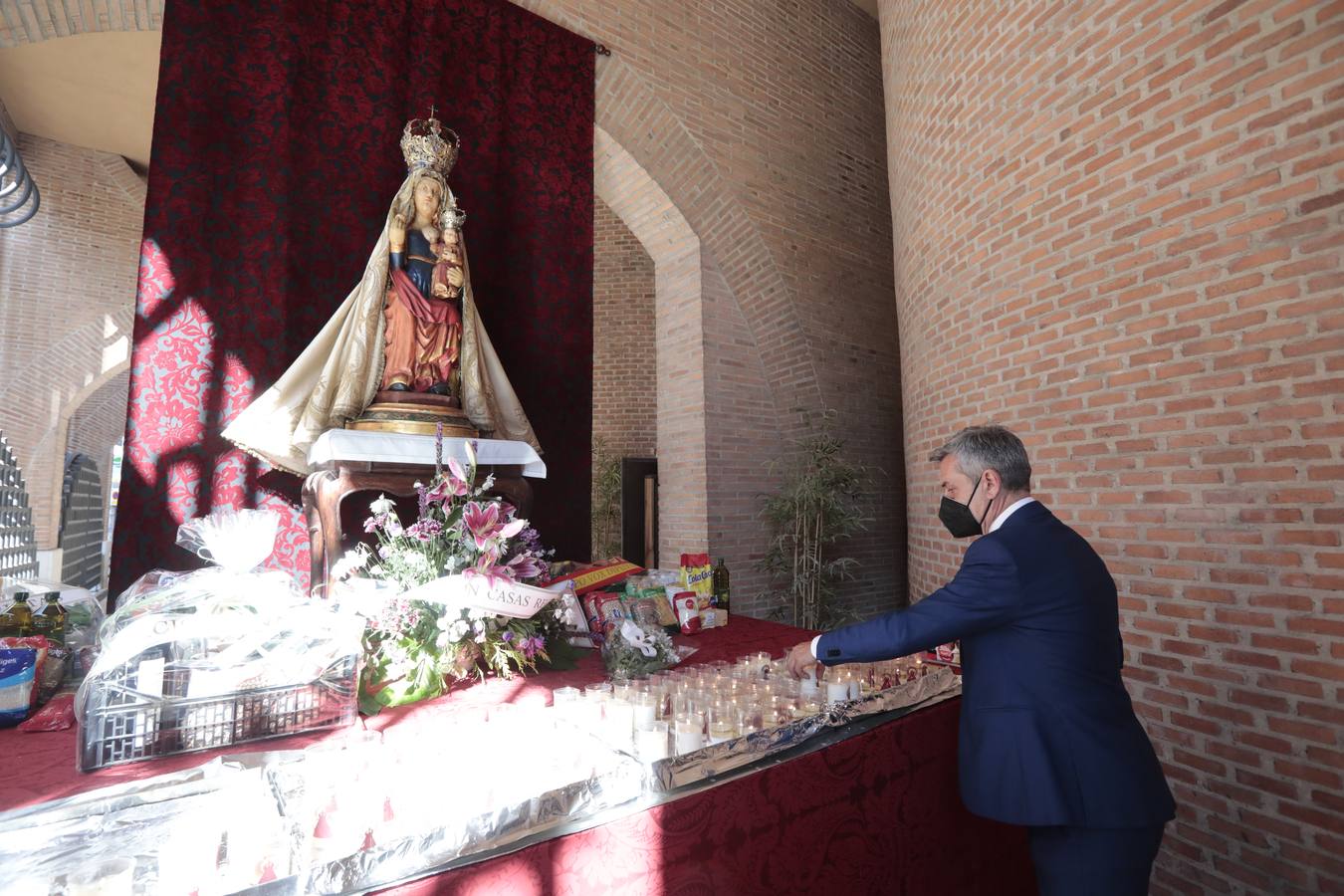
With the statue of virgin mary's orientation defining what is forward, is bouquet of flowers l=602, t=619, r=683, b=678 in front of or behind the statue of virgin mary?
in front

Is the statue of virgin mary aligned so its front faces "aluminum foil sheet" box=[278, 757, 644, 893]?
yes

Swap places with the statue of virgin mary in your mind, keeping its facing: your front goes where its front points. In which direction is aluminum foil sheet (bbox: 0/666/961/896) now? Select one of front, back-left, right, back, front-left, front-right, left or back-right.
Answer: front

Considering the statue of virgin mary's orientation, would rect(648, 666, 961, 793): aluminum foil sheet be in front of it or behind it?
in front

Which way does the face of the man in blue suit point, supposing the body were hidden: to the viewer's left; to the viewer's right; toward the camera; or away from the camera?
to the viewer's left

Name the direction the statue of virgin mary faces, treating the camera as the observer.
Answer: facing the viewer

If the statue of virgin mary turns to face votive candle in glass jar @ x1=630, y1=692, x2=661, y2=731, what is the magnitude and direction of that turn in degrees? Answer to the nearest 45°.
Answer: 0° — it already faces it

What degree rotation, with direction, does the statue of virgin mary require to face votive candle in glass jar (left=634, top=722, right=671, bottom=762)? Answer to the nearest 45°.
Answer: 0° — it already faces it

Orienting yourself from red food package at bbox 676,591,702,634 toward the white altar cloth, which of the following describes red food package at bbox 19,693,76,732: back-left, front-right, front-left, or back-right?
front-left
